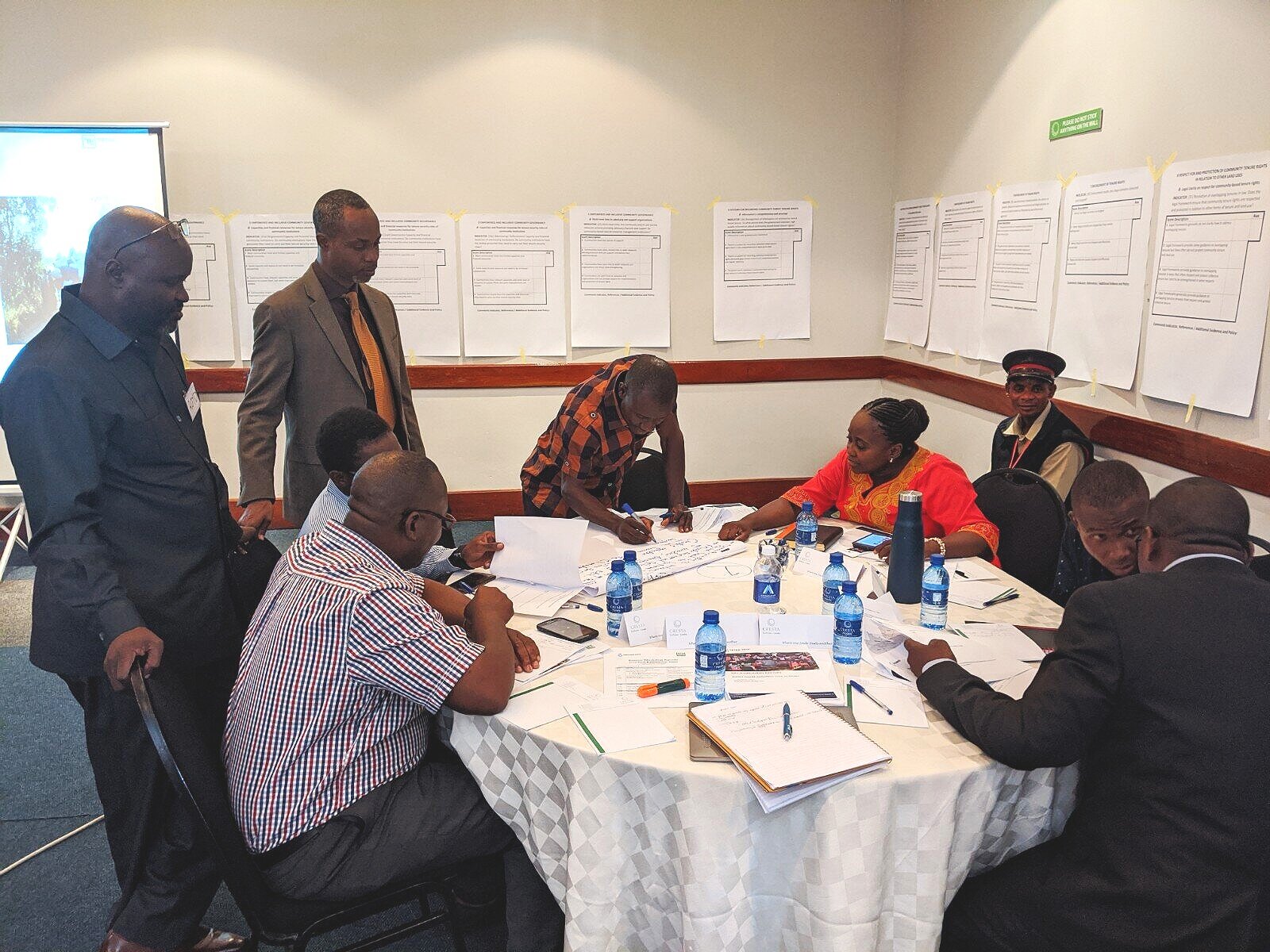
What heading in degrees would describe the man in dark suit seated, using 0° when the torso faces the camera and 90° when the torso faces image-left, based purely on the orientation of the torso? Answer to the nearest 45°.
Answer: approximately 135°

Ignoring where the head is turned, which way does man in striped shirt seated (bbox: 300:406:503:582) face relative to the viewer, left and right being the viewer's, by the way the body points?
facing to the right of the viewer

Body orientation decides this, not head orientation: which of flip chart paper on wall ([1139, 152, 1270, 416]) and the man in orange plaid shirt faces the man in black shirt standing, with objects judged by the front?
the flip chart paper on wall

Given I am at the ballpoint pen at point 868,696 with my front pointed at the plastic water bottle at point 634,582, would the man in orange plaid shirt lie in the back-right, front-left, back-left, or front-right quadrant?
front-right

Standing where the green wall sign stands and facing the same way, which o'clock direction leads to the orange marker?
The orange marker is roughly at 11 o'clock from the green wall sign.

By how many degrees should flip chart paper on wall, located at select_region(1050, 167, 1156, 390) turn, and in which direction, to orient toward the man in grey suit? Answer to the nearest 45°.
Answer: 0° — it already faces them

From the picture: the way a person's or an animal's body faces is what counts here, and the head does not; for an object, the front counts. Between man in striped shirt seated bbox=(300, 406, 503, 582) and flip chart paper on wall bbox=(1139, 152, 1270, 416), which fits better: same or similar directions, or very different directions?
very different directions

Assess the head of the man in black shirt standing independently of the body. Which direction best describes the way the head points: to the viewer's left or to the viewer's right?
to the viewer's right

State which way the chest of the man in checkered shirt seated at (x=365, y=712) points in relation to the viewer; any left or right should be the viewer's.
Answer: facing away from the viewer and to the right of the viewer

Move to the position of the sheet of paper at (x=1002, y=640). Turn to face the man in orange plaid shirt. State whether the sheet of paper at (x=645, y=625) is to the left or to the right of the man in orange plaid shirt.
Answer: left

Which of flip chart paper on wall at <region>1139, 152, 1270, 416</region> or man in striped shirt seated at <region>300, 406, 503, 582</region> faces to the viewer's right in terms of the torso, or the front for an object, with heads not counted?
the man in striped shirt seated

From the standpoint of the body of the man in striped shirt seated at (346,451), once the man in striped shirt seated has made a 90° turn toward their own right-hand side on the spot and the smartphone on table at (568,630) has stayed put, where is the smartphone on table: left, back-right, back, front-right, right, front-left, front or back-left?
front-left

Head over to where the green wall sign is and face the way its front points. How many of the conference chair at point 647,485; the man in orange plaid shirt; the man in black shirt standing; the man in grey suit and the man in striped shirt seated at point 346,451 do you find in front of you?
5

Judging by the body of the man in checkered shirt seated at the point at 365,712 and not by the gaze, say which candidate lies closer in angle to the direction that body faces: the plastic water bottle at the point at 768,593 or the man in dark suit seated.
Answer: the plastic water bottle

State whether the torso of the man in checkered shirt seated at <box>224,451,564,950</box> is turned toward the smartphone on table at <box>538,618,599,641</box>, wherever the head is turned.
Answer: yes

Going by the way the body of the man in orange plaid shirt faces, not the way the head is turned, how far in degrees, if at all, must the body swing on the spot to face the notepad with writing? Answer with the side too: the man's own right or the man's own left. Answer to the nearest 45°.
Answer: approximately 45° to the man's own right
